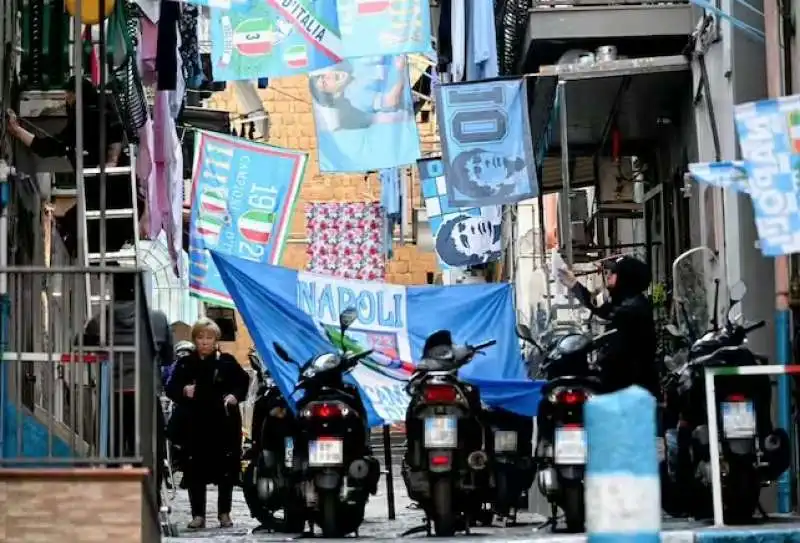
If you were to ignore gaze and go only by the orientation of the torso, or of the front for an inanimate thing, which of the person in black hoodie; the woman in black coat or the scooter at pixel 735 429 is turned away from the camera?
the scooter

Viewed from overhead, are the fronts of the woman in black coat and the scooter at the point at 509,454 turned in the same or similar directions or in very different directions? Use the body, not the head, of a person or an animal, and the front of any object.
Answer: very different directions

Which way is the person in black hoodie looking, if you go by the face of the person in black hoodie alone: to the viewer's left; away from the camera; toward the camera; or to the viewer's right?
to the viewer's left

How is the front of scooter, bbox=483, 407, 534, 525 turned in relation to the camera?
facing away from the viewer

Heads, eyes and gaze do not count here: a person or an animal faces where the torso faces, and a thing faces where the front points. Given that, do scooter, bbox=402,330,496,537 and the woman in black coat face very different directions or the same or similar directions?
very different directions

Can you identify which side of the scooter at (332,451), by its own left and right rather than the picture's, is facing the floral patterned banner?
front

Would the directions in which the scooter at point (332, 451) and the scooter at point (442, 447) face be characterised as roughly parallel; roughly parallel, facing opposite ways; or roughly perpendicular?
roughly parallel

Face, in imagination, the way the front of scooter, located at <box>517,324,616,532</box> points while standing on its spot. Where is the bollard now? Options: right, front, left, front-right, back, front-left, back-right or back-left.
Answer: back

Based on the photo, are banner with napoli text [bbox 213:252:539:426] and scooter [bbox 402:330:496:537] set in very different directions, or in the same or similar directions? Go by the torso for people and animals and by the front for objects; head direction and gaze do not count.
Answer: very different directions

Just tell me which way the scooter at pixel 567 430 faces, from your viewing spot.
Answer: facing away from the viewer

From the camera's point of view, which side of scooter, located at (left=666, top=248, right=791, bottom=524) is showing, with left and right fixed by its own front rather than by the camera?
back

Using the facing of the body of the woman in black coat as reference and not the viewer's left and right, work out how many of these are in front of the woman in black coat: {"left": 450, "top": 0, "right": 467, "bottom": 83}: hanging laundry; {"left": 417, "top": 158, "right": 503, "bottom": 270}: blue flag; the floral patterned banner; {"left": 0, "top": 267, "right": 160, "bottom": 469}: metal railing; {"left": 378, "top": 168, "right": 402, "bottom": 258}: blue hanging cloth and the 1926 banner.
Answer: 1

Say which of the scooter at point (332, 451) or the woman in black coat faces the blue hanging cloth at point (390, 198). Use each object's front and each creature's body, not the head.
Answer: the scooter

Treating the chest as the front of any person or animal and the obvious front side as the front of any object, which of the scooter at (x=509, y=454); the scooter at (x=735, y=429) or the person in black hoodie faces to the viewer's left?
the person in black hoodie

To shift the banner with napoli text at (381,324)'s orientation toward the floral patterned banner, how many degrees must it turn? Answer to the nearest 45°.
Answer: approximately 180°

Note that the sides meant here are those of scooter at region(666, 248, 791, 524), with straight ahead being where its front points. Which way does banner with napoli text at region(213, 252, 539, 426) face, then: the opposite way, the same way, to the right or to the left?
the opposite way

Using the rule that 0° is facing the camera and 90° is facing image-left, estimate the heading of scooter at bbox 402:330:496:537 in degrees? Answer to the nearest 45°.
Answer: approximately 180°

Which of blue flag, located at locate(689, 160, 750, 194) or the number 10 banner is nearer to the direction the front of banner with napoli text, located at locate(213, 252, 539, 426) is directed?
the blue flag

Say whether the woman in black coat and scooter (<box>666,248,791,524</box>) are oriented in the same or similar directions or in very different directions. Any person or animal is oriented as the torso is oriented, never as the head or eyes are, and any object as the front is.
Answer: very different directions

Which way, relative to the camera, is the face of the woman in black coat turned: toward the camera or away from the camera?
toward the camera

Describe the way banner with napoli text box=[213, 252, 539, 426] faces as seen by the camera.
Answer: facing the viewer

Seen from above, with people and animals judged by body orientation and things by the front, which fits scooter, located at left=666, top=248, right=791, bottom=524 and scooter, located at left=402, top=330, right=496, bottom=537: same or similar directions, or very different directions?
same or similar directions
